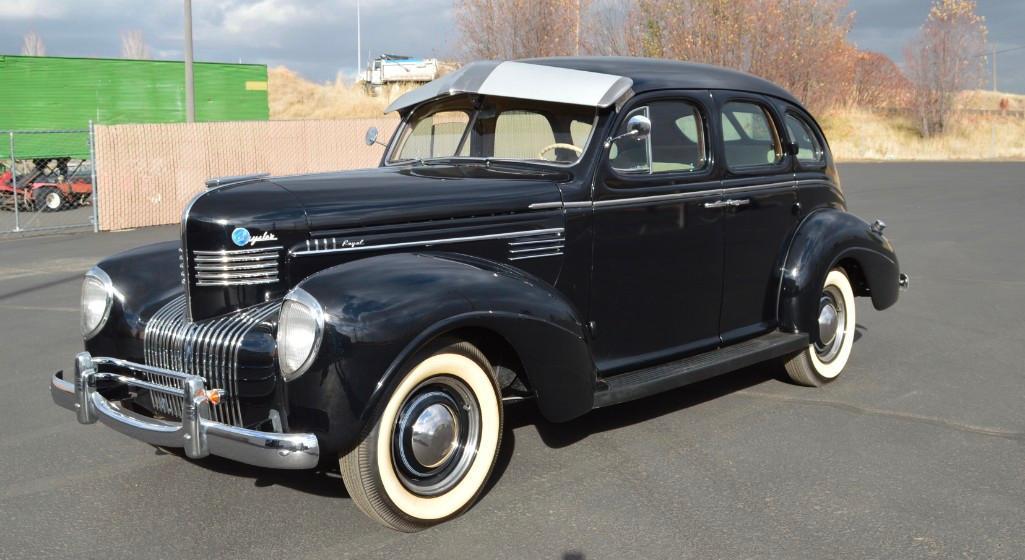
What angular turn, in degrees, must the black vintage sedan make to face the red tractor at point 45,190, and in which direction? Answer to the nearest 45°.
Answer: approximately 90° to its right

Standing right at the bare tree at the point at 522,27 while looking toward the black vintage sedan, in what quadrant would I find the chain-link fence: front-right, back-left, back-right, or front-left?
front-right

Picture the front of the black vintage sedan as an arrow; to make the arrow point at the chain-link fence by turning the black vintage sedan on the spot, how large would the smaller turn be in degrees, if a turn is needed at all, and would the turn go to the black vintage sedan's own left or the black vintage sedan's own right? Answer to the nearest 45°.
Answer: approximately 90° to the black vintage sedan's own right

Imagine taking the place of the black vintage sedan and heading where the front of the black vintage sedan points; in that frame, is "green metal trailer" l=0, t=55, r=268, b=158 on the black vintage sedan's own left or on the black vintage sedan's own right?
on the black vintage sedan's own right

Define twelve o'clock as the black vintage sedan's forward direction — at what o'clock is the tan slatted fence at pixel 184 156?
The tan slatted fence is roughly at 4 o'clock from the black vintage sedan.

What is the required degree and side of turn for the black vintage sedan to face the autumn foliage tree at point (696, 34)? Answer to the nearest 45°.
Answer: approximately 135° to its right

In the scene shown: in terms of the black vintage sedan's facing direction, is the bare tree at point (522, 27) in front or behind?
behind

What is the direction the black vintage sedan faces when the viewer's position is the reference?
facing the viewer and to the left of the viewer

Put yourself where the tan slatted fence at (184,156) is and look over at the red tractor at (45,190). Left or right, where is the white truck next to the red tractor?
right
